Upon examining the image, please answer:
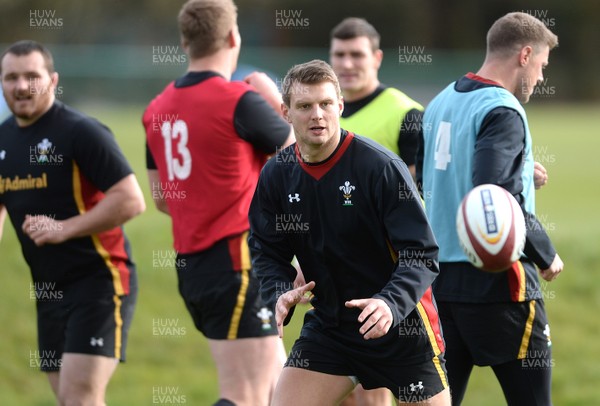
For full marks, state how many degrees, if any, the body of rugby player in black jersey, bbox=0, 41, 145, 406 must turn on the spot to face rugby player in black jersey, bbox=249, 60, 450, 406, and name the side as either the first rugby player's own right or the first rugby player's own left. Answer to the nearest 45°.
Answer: approximately 90° to the first rugby player's own left

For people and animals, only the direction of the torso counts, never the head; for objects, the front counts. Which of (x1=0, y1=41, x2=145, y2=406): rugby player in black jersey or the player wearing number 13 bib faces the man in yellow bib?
the player wearing number 13 bib

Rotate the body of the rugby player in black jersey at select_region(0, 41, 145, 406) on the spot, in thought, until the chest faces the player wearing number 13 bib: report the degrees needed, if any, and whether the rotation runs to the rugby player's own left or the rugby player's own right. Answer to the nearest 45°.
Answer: approximately 90° to the rugby player's own left

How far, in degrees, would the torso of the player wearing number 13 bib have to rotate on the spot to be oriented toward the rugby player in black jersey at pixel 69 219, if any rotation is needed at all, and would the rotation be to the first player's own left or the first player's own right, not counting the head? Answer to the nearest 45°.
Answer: approximately 135° to the first player's own left

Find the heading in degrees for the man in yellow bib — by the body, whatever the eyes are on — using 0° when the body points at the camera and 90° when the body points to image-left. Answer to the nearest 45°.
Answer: approximately 45°

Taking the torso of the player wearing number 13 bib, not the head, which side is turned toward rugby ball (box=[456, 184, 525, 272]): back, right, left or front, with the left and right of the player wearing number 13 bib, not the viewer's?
right

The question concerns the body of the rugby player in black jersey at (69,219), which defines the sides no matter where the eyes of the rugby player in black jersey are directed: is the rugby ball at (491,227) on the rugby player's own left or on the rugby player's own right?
on the rugby player's own left

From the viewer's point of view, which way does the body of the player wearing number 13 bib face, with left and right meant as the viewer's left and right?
facing away from the viewer and to the right of the viewer

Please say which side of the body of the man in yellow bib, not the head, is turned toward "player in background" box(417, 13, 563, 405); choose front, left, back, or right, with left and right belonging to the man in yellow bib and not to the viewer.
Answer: left

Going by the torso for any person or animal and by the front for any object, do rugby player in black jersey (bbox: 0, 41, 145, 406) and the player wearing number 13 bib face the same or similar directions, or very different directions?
very different directions

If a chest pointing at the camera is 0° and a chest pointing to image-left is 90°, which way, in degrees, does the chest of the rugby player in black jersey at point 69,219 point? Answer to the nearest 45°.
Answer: approximately 45°
